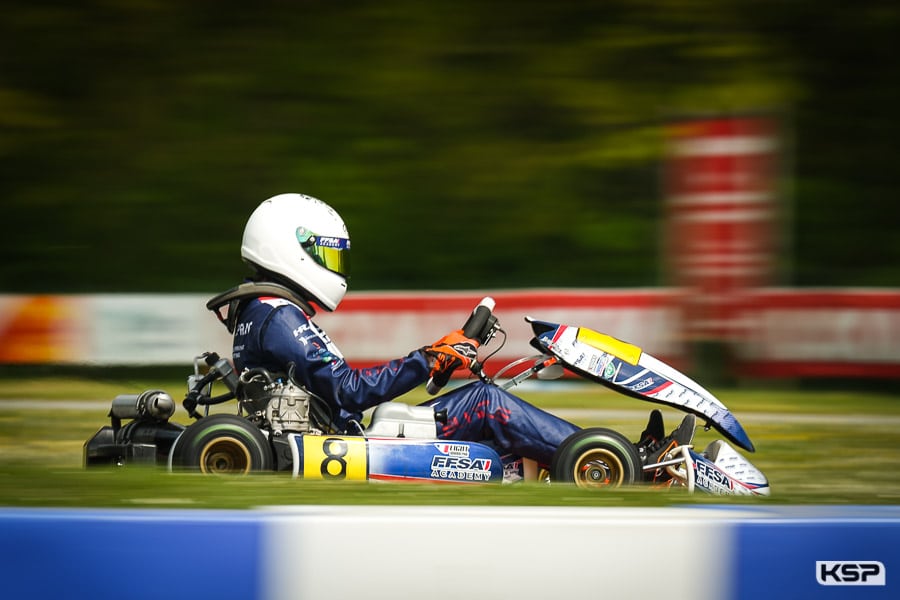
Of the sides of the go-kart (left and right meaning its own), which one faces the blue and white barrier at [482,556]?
right

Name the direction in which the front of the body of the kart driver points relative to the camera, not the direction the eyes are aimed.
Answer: to the viewer's right

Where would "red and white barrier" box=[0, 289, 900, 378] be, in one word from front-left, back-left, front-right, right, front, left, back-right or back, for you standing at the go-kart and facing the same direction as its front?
left

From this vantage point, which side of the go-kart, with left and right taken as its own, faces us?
right

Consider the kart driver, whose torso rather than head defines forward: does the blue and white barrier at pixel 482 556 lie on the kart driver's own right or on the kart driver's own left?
on the kart driver's own right

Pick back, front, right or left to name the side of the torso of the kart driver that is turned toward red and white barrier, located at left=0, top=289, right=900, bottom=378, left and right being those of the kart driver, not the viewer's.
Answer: left

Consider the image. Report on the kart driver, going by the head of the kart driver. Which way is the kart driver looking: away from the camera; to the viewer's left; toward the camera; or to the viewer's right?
to the viewer's right
